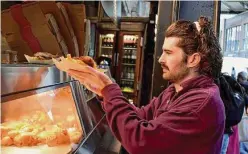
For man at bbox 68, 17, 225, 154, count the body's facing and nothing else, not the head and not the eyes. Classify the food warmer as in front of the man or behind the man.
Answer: in front

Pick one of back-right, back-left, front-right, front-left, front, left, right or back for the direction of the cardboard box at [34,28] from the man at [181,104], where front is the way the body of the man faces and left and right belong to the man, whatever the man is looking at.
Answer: front-right

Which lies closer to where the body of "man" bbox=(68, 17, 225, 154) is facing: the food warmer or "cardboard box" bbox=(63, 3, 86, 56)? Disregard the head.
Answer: the food warmer

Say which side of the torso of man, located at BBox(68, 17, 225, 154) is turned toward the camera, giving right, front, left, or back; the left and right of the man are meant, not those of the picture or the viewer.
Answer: left

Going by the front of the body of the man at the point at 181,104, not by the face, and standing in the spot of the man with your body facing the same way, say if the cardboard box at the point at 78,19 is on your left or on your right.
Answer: on your right

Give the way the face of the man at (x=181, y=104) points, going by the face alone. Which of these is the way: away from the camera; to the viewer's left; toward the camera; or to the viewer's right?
to the viewer's left

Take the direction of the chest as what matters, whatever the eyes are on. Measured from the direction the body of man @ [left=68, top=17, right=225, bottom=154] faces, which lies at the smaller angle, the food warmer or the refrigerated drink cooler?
the food warmer

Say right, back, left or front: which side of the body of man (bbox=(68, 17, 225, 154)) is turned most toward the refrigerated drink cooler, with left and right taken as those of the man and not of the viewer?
right
